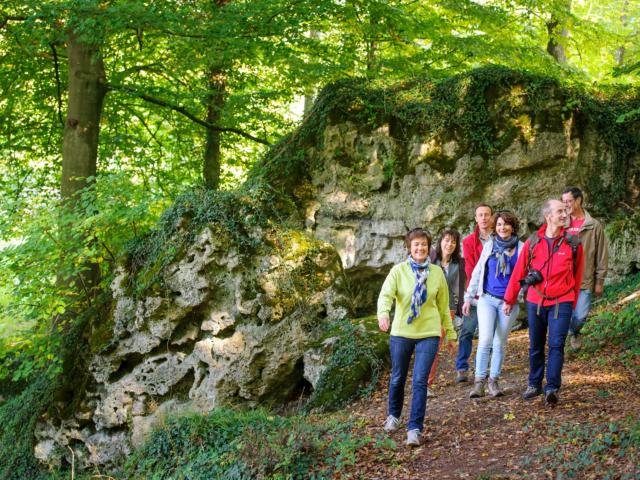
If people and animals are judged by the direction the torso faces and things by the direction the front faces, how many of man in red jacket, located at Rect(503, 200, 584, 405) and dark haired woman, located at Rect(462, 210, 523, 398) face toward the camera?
2

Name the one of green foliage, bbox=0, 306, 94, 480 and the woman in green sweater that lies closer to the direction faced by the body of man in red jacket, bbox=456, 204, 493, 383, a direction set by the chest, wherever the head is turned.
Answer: the woman in green sweater

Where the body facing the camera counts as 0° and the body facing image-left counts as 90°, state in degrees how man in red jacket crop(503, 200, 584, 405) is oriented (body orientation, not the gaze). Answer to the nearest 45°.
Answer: approximately 0°

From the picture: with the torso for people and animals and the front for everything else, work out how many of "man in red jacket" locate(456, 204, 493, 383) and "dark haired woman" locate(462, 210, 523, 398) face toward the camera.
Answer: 2
